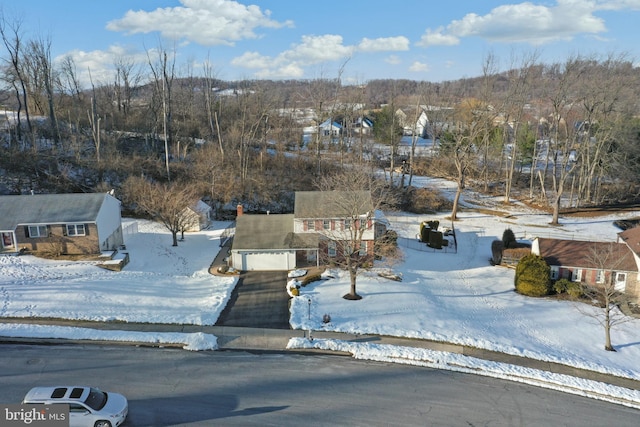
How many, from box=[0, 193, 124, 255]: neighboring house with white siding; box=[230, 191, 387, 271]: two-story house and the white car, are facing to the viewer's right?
1

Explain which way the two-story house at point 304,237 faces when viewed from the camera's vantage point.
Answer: facing the viewer

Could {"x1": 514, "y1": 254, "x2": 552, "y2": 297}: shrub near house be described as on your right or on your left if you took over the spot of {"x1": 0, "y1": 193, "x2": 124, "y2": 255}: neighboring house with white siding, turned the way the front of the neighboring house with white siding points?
on your left

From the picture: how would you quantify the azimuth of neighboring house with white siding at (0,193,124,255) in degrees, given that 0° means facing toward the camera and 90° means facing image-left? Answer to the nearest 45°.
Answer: approximately 0°

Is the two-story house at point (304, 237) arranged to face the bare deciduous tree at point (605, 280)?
no

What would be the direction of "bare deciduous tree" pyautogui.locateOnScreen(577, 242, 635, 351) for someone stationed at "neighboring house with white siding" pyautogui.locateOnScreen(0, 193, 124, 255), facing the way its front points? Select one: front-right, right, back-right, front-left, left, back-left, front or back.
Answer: front-left

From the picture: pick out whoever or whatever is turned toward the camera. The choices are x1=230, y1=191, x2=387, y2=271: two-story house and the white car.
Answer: the two-story house

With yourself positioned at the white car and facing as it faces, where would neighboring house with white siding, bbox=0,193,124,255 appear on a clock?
The neighboring house with white siding is roughly at 9 o'clock from the white car.

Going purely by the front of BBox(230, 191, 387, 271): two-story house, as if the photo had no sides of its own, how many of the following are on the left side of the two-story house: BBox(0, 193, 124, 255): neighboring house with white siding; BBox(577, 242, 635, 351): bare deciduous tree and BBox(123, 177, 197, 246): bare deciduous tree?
1

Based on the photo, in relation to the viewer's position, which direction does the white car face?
facing to the right of the viewer

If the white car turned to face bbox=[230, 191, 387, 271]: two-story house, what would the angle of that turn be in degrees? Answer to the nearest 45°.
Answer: approximately 45° to its left

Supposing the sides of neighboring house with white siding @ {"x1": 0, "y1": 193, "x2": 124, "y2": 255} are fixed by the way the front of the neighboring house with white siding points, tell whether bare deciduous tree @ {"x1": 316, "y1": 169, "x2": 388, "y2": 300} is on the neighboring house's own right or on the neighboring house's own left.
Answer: on the neighboring house's own left

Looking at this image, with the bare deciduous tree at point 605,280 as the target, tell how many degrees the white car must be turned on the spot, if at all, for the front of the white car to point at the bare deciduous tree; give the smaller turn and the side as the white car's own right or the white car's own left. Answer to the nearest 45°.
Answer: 0° — it already faces it

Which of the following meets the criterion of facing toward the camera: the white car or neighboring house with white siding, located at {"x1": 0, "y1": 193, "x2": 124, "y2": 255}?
the neighboring house with white siding

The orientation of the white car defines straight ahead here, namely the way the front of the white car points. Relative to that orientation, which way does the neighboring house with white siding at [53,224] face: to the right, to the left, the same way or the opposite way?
to the right

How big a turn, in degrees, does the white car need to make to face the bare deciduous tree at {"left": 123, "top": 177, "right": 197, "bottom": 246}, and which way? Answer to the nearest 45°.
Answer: approximately 90° to its left

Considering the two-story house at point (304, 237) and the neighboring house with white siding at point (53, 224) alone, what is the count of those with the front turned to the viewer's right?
0

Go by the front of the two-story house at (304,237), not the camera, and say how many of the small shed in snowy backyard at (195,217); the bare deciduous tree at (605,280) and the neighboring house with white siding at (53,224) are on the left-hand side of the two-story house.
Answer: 1
